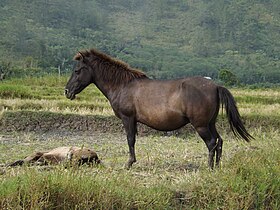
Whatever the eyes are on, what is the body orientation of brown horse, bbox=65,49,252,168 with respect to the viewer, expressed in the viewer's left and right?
facing to the left of the viewer

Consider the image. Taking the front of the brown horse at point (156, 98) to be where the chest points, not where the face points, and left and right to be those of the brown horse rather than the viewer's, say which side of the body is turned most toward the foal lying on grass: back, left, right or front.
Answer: front

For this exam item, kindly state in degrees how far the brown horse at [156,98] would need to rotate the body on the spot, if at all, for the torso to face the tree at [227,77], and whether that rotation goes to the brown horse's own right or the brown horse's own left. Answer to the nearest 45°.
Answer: approximately 90° to the brown horse's own right

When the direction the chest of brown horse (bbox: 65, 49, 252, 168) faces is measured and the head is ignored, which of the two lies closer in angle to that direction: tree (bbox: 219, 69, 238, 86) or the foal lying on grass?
the foal lying on grass

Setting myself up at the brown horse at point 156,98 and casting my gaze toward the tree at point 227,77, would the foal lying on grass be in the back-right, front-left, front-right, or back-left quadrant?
back-left
